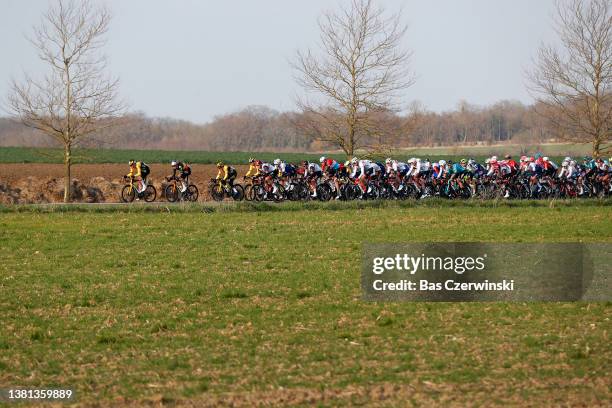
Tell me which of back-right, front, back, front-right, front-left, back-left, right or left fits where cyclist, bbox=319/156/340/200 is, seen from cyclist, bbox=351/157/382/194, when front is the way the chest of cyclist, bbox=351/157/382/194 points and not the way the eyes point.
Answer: front

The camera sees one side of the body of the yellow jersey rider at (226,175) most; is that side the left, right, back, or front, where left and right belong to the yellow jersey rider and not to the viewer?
left

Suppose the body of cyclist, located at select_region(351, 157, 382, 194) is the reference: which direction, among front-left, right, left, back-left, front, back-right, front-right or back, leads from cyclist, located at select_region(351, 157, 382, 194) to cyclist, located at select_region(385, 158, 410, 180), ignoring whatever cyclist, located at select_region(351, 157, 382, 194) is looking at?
back-right

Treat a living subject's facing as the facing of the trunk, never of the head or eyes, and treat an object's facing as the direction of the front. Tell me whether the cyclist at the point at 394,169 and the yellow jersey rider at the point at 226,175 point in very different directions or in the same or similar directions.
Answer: same or similar directions

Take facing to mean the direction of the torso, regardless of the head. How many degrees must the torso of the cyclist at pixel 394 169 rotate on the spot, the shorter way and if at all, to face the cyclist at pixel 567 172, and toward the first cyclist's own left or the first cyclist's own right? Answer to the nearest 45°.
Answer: approximately 135° to the first cyclist's own right

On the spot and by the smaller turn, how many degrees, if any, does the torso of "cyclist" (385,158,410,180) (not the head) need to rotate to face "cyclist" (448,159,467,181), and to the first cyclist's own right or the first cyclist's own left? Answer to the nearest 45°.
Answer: approximately 180°

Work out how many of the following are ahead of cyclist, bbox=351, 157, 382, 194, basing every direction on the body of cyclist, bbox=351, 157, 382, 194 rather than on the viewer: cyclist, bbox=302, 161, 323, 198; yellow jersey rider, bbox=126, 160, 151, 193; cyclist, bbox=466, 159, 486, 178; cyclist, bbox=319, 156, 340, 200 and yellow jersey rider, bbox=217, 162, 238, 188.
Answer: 4

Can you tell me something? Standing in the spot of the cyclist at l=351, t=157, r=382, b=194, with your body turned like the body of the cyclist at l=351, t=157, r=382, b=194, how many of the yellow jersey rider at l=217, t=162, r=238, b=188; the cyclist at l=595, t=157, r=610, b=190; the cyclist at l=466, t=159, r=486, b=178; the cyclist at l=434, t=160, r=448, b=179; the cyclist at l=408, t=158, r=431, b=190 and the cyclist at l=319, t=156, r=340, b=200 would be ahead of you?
2

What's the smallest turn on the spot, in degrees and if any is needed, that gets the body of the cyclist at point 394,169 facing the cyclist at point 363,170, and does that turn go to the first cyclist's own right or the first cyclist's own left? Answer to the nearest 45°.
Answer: approximately 45° to the first cyclist's own left

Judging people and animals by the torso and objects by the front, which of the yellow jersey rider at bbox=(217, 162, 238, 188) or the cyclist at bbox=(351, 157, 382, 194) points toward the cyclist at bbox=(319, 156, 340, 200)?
the cyclist at bbox=(351, 157, 382, 194)

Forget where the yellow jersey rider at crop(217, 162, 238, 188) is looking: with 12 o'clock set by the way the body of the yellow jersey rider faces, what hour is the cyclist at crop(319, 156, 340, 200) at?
The cyclist is roughly at 6 o'clock from the yellow jersey rider.

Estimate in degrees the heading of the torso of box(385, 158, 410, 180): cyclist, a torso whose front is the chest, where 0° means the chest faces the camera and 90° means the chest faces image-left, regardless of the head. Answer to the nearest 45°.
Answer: approximately 90°

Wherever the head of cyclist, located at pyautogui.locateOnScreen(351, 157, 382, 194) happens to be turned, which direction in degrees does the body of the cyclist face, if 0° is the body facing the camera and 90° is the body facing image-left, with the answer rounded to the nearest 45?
approximately 90°

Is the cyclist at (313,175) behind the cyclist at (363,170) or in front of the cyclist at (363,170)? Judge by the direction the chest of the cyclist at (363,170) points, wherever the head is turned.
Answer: in front

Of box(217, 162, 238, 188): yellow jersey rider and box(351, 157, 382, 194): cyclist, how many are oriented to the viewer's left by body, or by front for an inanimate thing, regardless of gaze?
2

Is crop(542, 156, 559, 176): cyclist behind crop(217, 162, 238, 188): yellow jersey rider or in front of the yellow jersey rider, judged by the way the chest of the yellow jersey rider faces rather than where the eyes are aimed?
behind

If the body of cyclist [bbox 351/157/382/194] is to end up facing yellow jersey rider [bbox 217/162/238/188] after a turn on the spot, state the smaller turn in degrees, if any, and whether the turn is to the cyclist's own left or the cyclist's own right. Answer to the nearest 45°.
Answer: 0° — they already face them

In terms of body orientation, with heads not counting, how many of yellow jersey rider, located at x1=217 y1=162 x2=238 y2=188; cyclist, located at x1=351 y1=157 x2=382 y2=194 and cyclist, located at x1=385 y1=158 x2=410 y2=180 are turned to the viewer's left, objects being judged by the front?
3

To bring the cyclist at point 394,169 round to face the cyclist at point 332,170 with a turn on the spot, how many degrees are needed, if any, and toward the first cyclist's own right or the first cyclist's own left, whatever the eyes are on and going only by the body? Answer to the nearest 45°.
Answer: approximately 45° to the first cyclist's own left

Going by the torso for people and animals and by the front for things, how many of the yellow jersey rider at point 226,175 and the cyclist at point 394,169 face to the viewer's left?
2
